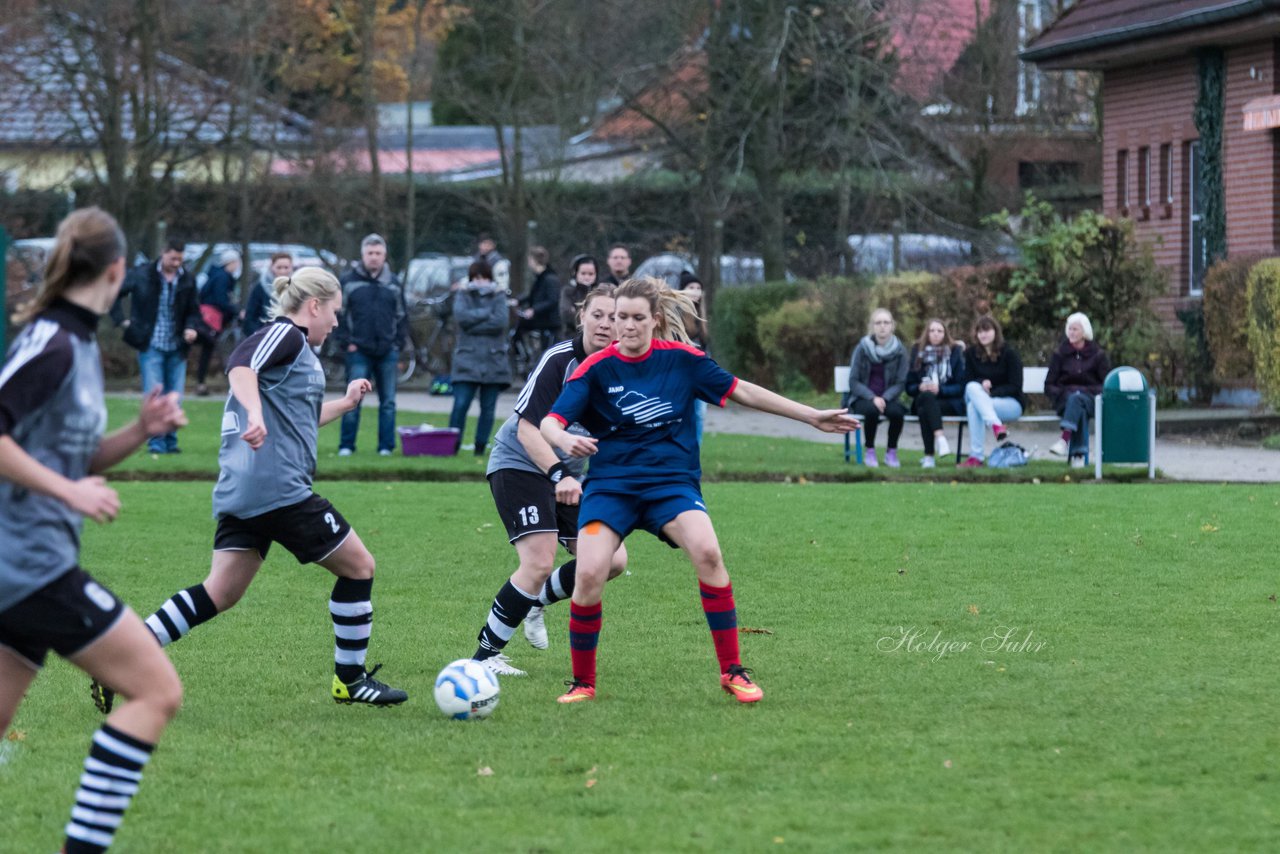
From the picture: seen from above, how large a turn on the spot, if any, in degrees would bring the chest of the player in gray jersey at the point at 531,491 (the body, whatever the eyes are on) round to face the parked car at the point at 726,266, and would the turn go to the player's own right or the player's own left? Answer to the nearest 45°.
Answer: approximately 135° to the player's own left

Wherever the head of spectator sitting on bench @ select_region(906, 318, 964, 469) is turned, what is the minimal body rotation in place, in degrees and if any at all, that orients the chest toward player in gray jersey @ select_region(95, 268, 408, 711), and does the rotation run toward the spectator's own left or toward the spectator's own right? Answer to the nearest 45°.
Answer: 0° — they already face them

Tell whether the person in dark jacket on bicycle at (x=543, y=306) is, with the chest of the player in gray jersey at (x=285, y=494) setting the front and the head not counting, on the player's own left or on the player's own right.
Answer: on the player's own left

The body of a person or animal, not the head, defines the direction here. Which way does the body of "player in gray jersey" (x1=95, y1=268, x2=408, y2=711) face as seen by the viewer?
to the viewer's right

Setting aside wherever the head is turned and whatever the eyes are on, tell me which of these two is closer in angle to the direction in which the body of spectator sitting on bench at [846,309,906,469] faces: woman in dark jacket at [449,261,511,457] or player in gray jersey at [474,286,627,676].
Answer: the player in gray jersey

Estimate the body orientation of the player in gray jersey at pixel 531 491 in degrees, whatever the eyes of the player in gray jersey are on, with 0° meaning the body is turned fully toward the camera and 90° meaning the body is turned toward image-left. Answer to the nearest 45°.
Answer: approximately 315°

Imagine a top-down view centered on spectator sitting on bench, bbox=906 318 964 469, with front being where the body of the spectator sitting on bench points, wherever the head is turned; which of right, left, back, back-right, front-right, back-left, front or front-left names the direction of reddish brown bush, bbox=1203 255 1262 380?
back-left

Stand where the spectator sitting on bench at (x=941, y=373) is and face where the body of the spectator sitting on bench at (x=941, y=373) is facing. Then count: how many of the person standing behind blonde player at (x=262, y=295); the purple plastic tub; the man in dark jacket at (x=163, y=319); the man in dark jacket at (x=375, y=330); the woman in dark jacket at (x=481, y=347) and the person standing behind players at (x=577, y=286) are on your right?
6

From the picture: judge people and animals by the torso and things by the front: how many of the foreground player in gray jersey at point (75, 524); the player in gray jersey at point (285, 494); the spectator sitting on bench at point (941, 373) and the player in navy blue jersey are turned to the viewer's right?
2

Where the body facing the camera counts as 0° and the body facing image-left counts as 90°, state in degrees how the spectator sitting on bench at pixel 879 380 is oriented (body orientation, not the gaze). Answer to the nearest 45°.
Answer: approximately 0°

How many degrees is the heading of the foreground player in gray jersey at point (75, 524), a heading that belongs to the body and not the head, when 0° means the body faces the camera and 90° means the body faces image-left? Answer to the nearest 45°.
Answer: approximately 270°

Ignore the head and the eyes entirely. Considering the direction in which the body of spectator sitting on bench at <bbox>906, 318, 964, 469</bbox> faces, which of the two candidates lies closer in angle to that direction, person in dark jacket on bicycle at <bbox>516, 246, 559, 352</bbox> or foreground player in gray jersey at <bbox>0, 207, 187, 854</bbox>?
the foreground player in gray jersey
